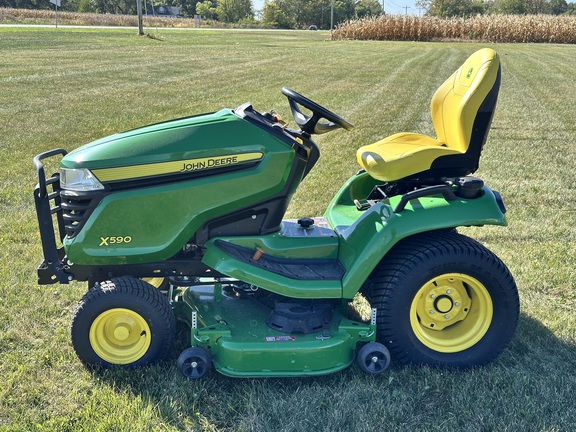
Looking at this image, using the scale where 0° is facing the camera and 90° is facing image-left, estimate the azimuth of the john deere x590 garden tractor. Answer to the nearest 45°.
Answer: approximately 90°
